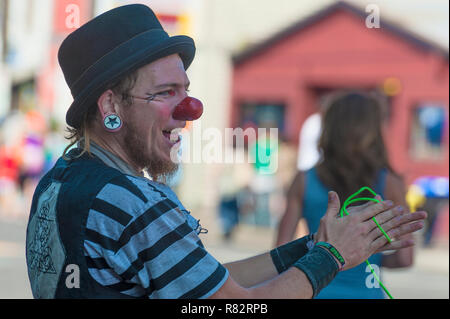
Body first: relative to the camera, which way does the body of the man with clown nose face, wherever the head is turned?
to the viewer's right

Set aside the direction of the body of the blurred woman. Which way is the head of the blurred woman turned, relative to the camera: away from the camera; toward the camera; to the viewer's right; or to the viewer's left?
away from the camera

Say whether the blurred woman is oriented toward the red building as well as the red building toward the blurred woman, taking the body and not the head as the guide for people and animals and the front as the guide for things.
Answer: yes

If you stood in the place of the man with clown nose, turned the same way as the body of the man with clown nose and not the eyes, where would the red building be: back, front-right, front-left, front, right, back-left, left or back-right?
left

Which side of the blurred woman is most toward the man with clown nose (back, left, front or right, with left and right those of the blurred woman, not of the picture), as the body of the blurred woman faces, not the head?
back

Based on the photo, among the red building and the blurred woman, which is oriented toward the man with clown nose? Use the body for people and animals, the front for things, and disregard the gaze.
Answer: the red building

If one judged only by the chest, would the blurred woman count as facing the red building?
yes

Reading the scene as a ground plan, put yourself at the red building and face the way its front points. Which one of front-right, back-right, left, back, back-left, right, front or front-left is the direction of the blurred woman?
front

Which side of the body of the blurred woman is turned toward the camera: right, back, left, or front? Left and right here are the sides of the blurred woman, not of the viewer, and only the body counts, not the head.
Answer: back

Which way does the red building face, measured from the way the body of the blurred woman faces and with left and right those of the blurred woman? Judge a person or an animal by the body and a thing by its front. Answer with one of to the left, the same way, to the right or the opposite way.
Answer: the opposite way

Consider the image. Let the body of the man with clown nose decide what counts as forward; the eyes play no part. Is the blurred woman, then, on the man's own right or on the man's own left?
on the man's own left

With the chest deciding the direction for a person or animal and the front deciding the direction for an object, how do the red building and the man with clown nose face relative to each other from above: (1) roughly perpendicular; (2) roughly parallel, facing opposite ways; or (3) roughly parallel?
roughly perpendicular

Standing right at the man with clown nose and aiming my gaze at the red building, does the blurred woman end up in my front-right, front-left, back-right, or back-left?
front-right

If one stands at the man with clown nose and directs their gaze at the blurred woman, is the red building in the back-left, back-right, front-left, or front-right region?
front-left

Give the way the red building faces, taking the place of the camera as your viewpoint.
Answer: facing the viewer

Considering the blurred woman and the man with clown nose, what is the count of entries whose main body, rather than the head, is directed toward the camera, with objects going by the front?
0
